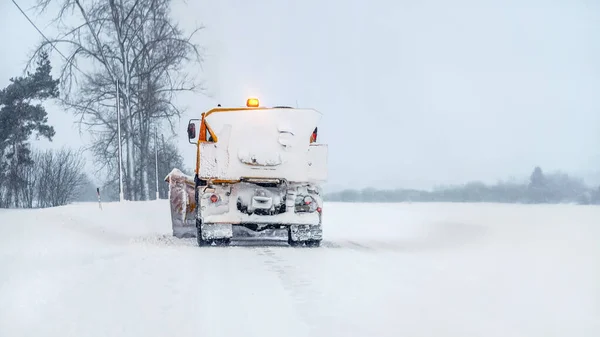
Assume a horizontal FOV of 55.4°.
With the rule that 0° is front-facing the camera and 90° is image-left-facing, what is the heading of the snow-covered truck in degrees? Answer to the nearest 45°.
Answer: approximately 180°
